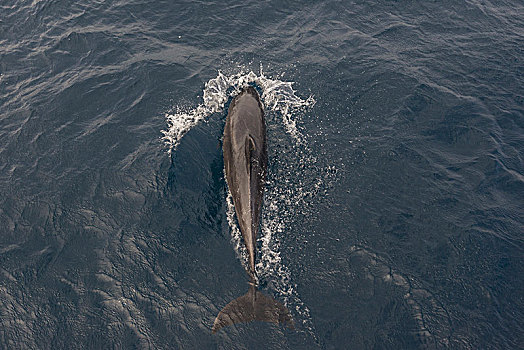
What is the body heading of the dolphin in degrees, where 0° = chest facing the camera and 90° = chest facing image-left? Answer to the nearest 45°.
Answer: approximately 180°
